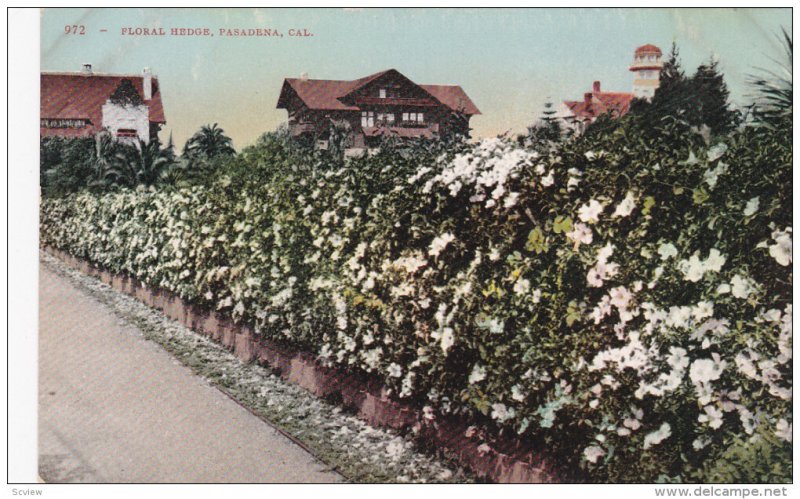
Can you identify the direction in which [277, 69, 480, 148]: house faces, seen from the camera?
facing the viewer

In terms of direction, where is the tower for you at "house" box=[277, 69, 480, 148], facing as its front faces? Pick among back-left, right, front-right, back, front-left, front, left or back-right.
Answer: front-left
